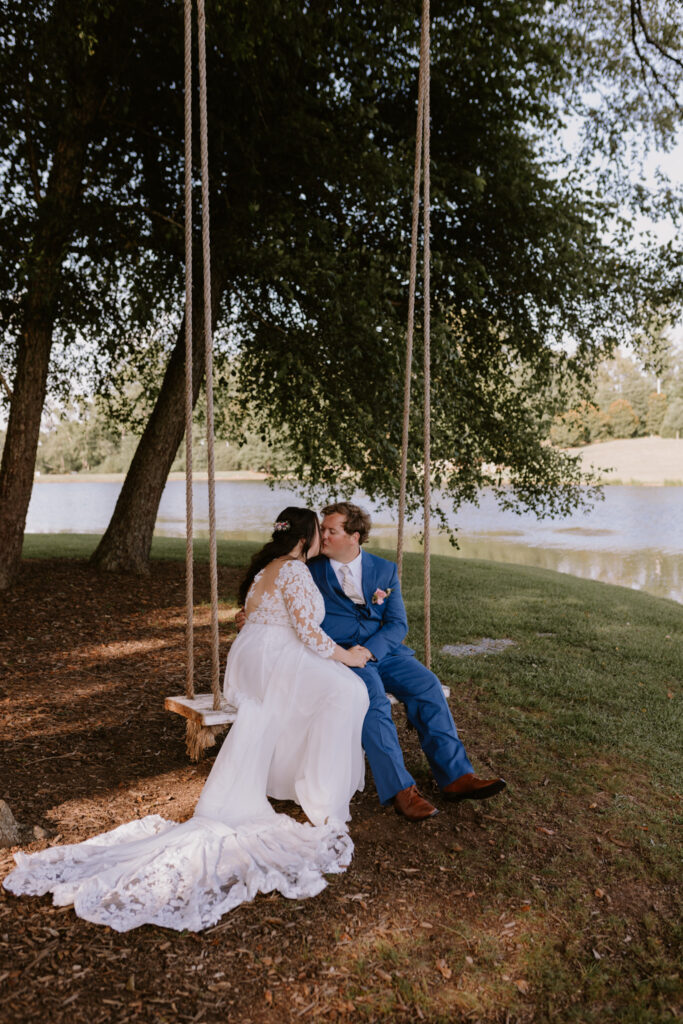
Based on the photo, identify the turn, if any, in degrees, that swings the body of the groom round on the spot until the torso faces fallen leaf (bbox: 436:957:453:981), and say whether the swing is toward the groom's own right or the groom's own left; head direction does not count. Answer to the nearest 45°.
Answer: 0° — they already face it

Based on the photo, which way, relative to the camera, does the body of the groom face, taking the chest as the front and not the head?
toward the camera
